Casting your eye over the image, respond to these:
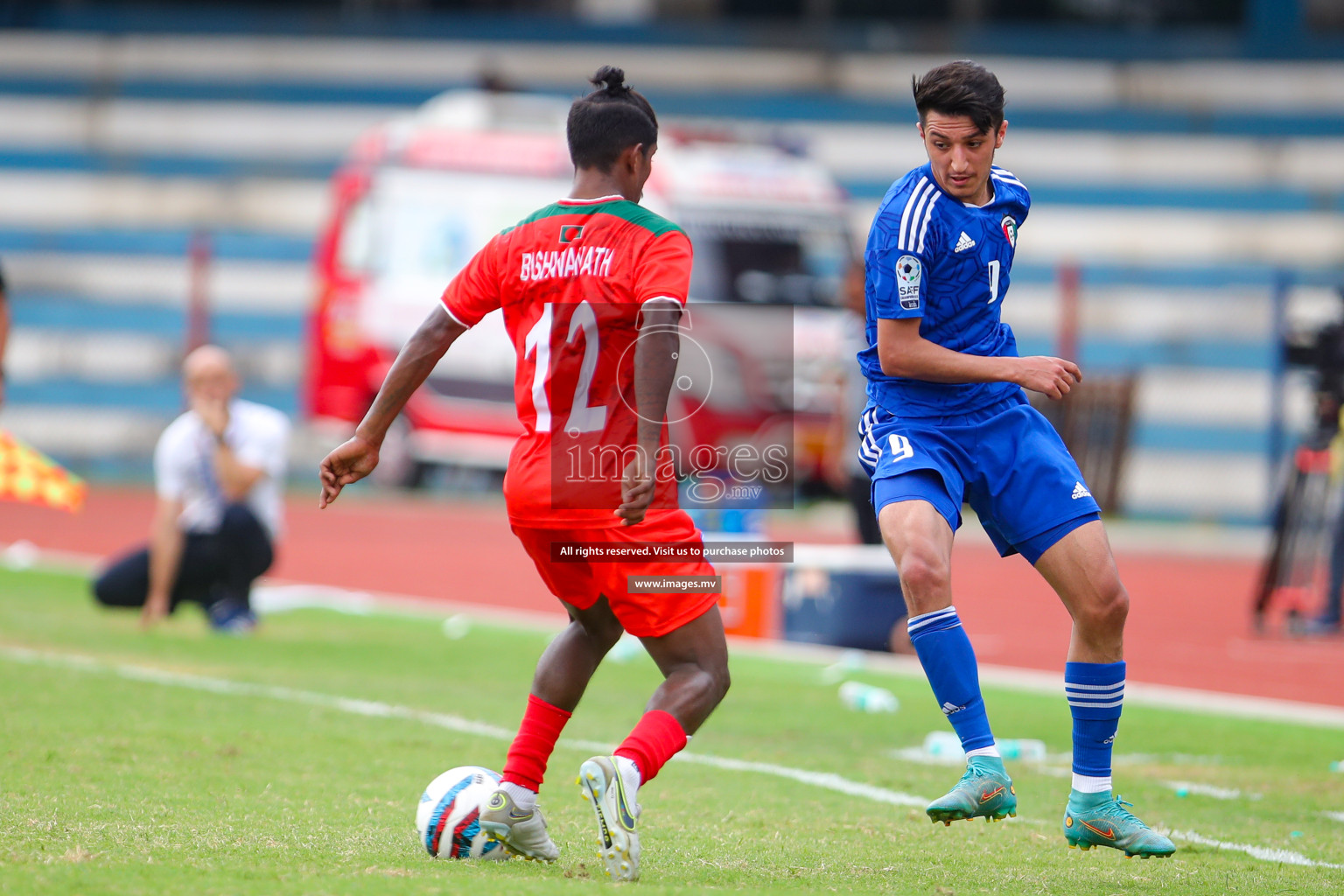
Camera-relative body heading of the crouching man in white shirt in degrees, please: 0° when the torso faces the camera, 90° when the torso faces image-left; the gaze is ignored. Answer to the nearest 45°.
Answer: approximately 0°

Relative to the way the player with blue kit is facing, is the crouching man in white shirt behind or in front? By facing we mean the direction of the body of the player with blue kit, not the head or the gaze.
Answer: behind

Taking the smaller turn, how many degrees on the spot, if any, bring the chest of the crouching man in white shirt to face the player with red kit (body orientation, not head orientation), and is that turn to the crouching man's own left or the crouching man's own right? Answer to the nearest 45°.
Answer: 0° — they already face them

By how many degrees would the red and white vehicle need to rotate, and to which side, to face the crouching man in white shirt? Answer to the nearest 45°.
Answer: approximately 45° to its right

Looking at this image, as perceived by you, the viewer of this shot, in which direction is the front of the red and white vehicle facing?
facing the viewer and to the right of the viewer

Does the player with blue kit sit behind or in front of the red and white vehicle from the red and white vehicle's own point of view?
in front

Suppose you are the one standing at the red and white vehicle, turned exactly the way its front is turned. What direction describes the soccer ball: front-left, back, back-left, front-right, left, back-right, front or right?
front-right
